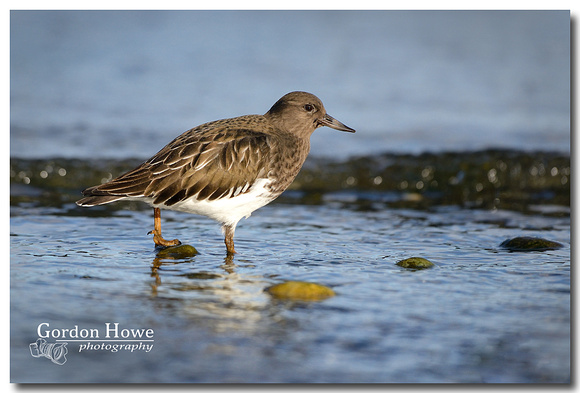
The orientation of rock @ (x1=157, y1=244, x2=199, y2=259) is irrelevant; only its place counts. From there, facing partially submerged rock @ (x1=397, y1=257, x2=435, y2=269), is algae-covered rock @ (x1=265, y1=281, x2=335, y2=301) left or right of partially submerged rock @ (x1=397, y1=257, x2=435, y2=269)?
right

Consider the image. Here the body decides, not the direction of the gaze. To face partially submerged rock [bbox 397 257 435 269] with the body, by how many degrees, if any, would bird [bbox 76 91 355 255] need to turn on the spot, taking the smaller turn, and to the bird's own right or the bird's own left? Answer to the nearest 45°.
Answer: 0° — it already faces it

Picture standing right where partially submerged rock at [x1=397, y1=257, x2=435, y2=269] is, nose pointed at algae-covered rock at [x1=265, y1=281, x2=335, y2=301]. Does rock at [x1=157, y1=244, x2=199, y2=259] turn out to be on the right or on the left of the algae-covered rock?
right

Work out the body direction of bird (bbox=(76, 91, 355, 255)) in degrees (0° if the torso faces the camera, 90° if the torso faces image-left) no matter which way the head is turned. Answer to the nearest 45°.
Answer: approximately 270°

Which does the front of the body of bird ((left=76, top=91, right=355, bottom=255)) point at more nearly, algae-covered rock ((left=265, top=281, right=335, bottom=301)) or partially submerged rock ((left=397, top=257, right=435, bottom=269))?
the partially submerged rock

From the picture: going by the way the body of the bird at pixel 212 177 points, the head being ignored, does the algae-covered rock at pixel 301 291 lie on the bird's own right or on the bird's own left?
on the bird's own right
